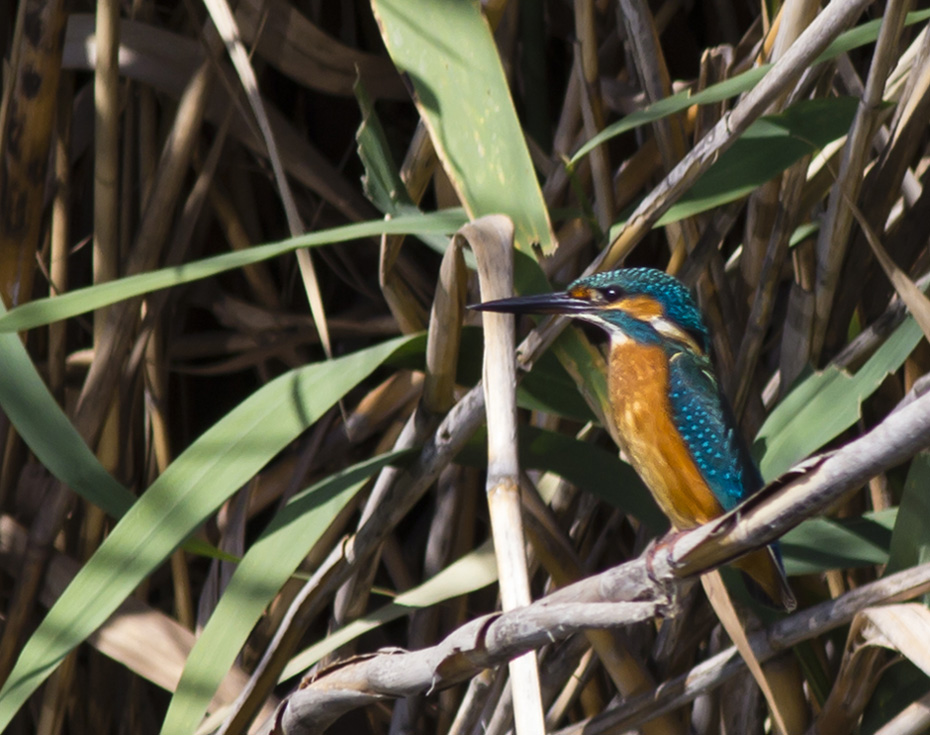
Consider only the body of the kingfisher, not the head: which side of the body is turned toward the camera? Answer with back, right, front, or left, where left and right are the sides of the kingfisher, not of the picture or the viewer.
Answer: left
